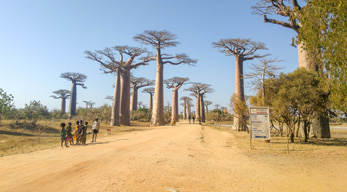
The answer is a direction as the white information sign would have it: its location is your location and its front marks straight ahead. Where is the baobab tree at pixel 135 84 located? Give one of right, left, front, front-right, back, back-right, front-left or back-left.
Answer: back-right

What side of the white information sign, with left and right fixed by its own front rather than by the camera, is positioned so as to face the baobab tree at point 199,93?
back

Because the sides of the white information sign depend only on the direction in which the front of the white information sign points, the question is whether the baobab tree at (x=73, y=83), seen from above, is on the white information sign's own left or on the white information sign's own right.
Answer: on the white information sign's own right

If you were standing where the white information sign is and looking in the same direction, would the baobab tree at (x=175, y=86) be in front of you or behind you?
behind

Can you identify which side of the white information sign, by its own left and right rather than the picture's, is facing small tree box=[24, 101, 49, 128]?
right

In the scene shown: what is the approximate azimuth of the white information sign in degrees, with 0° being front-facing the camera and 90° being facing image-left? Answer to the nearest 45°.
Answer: approximately 0°
